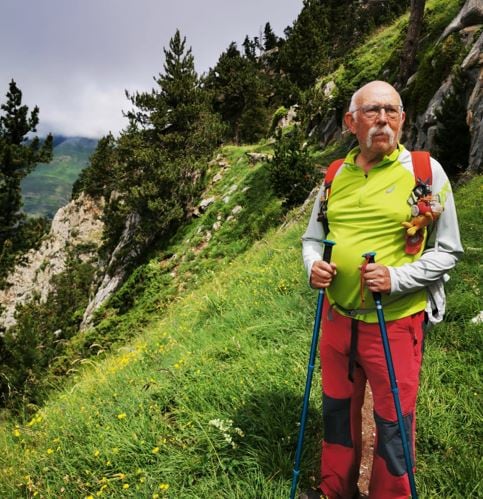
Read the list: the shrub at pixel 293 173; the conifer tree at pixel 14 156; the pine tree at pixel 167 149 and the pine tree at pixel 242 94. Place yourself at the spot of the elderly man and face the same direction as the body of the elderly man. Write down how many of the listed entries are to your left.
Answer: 0

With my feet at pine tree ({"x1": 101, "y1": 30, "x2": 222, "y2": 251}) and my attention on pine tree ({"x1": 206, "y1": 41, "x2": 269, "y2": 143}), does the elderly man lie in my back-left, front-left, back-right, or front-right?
back-right

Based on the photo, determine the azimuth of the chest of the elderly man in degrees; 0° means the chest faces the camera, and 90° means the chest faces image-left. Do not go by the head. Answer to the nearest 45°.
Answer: approximately 45°

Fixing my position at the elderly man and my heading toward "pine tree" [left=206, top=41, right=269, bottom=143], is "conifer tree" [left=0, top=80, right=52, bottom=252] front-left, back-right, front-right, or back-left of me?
front-left

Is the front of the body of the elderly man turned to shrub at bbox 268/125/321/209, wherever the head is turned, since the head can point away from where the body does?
no

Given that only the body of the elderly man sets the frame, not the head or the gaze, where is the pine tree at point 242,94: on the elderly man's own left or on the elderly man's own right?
on the elderly man's own right

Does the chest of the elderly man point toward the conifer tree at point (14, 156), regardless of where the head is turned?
no

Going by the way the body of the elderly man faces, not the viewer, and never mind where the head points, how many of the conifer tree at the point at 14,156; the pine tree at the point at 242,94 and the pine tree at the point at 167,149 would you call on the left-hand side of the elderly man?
0

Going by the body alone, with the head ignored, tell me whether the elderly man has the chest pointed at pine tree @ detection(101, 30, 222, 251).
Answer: no

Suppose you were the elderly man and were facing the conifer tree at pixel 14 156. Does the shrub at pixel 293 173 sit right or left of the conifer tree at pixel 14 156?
right

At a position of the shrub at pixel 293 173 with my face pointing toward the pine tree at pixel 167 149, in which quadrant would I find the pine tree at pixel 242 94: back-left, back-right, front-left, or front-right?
front-right
